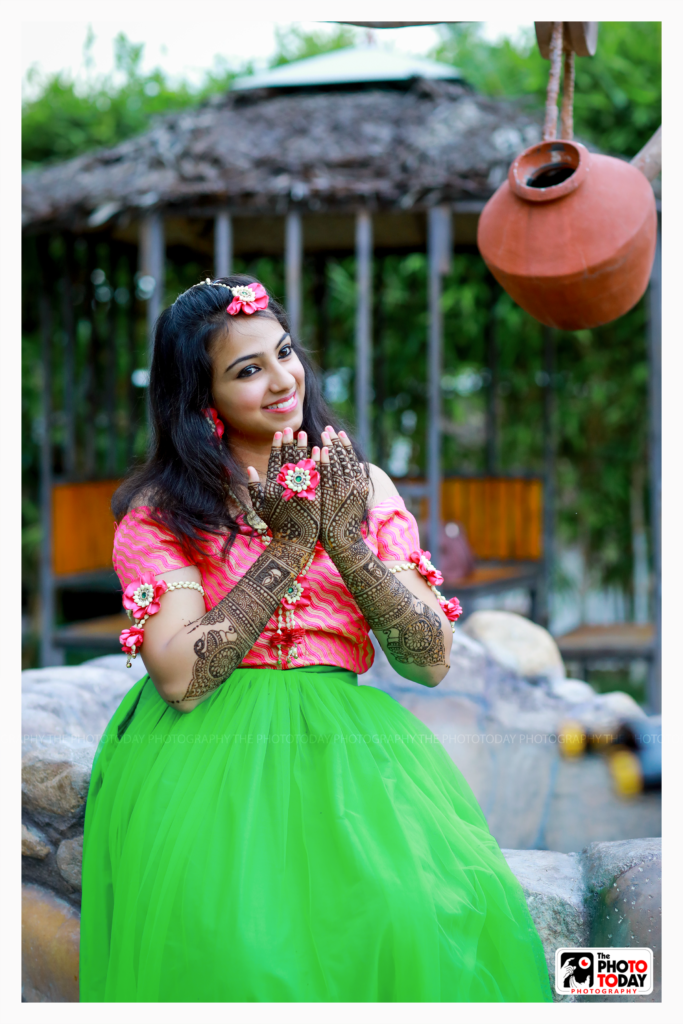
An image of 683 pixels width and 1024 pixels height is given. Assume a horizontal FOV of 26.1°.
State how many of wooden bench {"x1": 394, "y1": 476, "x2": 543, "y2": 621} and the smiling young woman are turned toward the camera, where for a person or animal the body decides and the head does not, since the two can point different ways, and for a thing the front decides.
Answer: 2

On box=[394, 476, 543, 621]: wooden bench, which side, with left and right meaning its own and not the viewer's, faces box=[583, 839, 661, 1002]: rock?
front

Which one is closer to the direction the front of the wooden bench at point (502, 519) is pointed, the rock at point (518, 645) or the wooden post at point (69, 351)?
the rock

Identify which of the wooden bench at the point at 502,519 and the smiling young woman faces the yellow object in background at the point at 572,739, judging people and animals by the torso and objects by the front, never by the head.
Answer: the wooden bench

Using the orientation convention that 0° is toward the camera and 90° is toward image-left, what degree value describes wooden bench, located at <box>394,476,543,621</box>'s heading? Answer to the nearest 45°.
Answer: approximately 0°

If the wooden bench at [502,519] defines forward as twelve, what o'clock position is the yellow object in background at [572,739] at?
The yellow object in background is roughly at 12 o'clock from the wooden bench.

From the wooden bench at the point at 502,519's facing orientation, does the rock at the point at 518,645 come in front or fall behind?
in front

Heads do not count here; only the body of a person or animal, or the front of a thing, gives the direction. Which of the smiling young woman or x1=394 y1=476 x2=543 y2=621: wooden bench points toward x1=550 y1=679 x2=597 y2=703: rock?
the wooden bench

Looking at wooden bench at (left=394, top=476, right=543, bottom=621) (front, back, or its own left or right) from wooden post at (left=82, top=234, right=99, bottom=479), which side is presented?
right

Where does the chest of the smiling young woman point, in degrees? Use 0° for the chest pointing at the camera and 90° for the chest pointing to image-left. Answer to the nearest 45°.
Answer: approximately 0°
